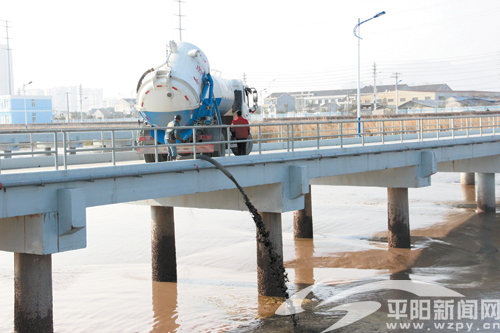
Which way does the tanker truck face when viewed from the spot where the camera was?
facing away from the viewer and to the right of the viewer
